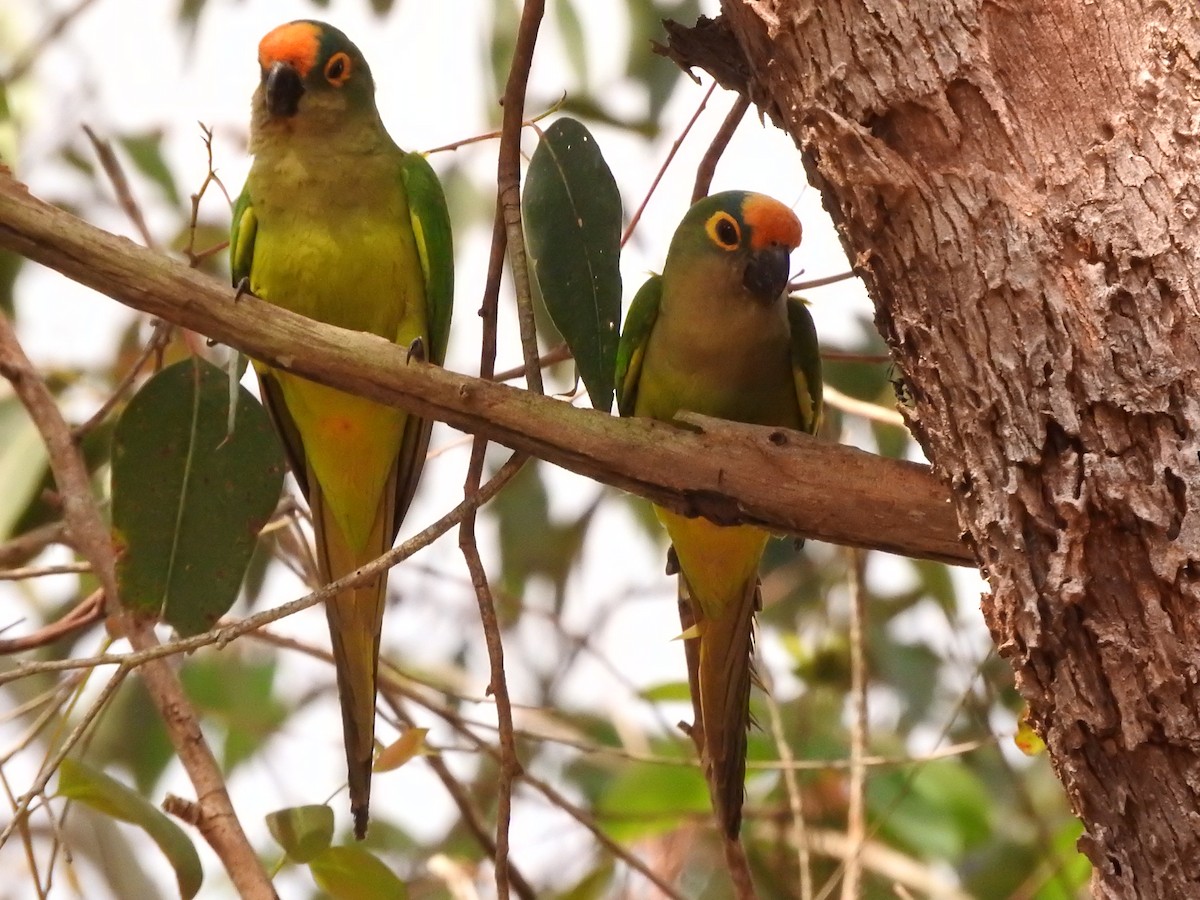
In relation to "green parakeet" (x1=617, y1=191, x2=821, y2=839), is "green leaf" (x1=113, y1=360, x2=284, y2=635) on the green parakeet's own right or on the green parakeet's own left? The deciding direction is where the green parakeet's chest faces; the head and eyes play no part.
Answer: on the green parakeet's own right

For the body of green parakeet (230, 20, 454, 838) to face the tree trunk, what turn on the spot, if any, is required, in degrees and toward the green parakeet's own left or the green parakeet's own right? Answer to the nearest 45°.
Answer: approximately 45° to the green parakeet's own left

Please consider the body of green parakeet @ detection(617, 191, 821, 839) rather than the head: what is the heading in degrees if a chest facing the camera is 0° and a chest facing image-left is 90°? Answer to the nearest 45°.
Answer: approximately 0°

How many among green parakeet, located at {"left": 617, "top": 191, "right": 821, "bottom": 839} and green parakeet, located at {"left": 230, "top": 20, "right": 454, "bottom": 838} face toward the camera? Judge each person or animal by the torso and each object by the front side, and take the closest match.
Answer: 2
